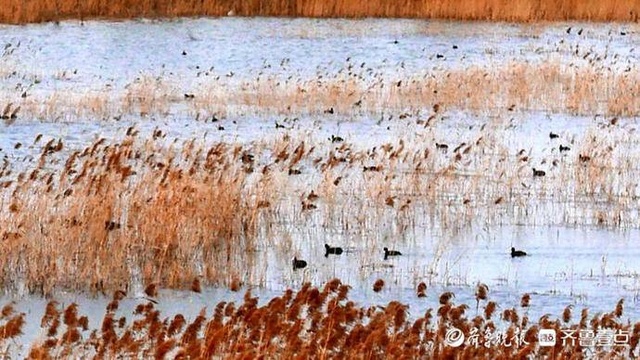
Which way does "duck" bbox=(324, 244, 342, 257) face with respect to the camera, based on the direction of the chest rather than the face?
to the viewer's left

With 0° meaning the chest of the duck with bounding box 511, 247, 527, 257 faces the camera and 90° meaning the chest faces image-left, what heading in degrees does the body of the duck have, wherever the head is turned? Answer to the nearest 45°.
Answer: approximately 90°

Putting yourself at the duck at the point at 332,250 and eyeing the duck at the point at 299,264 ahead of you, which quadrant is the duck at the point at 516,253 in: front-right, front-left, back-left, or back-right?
back-left

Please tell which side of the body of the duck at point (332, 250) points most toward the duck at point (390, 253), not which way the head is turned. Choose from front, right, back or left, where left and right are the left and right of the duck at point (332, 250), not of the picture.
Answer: back

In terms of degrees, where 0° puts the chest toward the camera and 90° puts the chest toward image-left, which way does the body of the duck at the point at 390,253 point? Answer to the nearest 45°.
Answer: approximately 90°

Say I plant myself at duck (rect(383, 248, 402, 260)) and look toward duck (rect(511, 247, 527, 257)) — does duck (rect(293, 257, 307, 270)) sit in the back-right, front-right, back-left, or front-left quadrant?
back-right

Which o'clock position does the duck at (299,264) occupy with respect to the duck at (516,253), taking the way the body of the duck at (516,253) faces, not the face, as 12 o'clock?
the duck at (299,264) is roughly at 11 o'clock from the duck at (516,253).

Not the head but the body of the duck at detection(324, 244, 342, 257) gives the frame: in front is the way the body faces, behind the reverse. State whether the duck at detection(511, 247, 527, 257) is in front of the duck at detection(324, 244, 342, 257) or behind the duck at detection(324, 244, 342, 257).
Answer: behind
